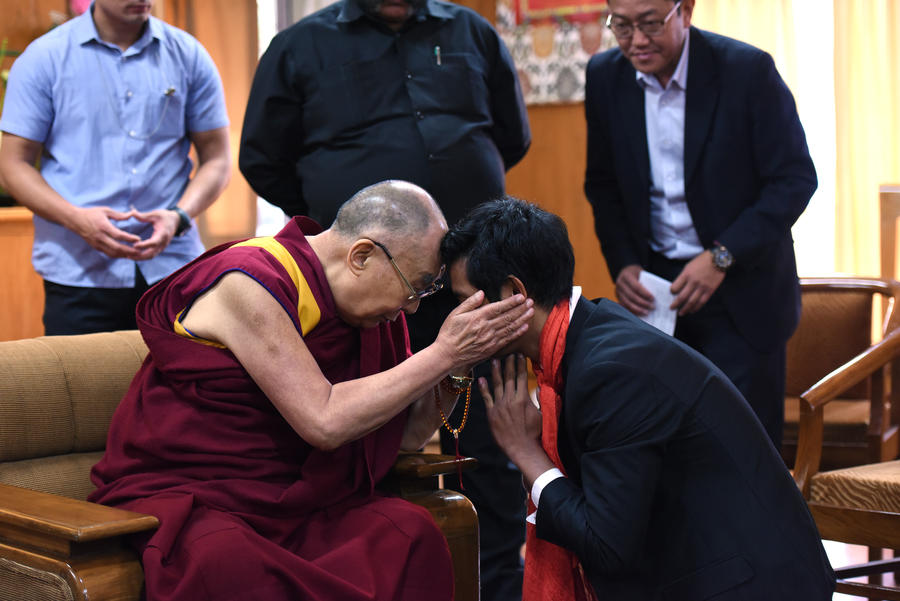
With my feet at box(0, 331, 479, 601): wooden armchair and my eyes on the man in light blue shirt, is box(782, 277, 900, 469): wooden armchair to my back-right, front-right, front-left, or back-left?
front-right

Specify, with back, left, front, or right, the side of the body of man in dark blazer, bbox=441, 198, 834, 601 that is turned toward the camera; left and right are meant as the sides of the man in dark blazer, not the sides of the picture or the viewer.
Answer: left

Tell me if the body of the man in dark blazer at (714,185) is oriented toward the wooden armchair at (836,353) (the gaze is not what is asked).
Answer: no

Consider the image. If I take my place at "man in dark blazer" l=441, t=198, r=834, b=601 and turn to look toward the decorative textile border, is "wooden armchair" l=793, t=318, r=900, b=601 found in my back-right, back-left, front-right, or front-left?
front-right

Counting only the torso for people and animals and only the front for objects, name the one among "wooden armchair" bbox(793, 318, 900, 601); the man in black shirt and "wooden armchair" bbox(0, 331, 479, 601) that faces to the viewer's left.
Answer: "wooden armchair" bbox(793, 318, 900, 601)

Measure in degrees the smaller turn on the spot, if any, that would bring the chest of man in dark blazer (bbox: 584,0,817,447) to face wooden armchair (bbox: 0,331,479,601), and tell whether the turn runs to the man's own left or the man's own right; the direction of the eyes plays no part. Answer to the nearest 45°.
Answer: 0° — they already face it

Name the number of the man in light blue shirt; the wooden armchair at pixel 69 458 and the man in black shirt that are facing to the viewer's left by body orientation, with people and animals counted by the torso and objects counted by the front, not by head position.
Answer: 0

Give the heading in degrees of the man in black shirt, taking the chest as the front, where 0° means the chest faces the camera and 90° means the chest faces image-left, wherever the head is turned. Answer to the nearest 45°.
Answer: approximately 0°

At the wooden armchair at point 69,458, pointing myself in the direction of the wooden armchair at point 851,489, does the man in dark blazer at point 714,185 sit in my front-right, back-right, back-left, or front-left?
front-left

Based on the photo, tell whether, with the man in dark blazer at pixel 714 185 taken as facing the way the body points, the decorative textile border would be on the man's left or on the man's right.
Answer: on the man's right

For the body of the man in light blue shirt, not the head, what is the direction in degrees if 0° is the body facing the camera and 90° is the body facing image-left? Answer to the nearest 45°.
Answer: approximately 0°

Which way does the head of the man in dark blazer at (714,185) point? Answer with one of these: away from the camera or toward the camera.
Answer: toward the camera

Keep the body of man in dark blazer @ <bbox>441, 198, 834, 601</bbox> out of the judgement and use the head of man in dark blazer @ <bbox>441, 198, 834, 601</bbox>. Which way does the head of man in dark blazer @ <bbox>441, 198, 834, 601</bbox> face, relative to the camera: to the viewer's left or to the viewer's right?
to the viewer's left
